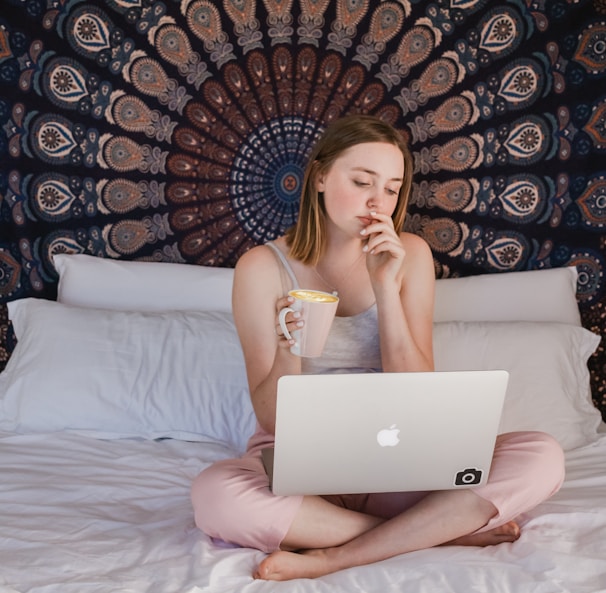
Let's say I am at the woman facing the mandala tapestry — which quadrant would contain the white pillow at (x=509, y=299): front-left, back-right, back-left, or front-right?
front-right

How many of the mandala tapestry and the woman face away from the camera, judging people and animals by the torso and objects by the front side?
0

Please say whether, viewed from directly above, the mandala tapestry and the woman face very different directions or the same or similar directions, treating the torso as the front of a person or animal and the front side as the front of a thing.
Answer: same or similar directions

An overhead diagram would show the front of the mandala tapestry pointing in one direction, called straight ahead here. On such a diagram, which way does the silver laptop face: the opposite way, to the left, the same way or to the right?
the opposite way

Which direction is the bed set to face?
toward the camera

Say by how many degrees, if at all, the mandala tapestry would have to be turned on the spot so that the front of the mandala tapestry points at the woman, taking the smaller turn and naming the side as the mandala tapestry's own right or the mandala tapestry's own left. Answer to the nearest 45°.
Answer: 0° — it already faces them

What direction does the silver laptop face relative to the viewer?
away from the camera

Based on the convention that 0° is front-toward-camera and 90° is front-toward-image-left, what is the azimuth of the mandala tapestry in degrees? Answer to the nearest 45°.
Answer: approximately 0°

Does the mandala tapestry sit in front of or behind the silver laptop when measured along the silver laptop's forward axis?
in front

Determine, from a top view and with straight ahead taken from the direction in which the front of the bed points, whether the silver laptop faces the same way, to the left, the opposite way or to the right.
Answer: the opposite way

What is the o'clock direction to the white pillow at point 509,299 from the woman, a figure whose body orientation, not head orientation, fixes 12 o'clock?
The white pillow is roughly at 7 o'clock from the woman.
